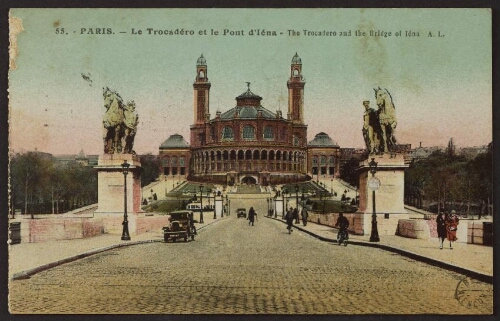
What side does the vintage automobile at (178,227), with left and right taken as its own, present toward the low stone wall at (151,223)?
right

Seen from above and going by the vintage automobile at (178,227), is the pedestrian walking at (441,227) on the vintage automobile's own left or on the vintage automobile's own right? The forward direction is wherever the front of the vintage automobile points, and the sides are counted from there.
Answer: on the vintage automobile's own left

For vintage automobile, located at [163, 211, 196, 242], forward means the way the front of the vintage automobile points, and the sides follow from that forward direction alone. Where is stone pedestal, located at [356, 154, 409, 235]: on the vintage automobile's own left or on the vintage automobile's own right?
on the vintage automobile's own left

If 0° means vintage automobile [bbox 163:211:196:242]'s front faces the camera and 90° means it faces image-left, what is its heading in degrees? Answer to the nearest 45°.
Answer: approximately 45°

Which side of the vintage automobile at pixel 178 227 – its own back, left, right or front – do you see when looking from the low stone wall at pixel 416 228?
left

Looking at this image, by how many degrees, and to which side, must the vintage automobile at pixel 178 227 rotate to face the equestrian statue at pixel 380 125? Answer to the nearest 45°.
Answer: approximately 90° to its left

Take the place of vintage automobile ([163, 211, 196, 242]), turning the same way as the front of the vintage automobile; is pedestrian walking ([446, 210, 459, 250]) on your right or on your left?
on your left

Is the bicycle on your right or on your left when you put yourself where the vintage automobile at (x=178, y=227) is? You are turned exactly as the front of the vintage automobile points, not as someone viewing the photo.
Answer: on your left
